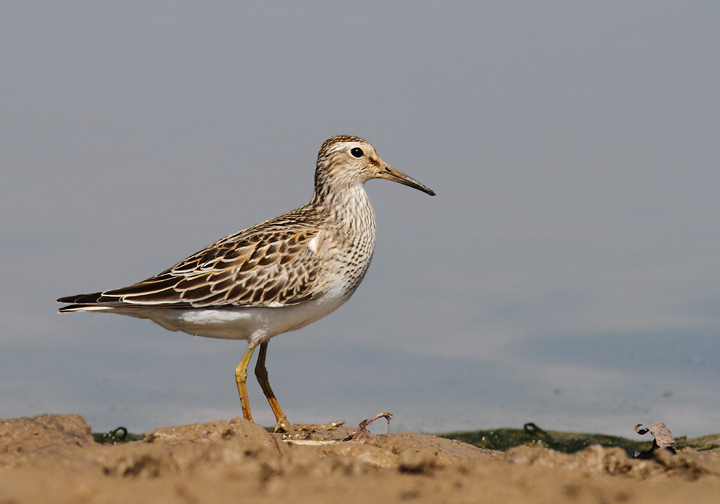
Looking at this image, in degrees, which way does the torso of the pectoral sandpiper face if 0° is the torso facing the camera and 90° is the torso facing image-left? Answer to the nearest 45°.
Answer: approximately 270°
